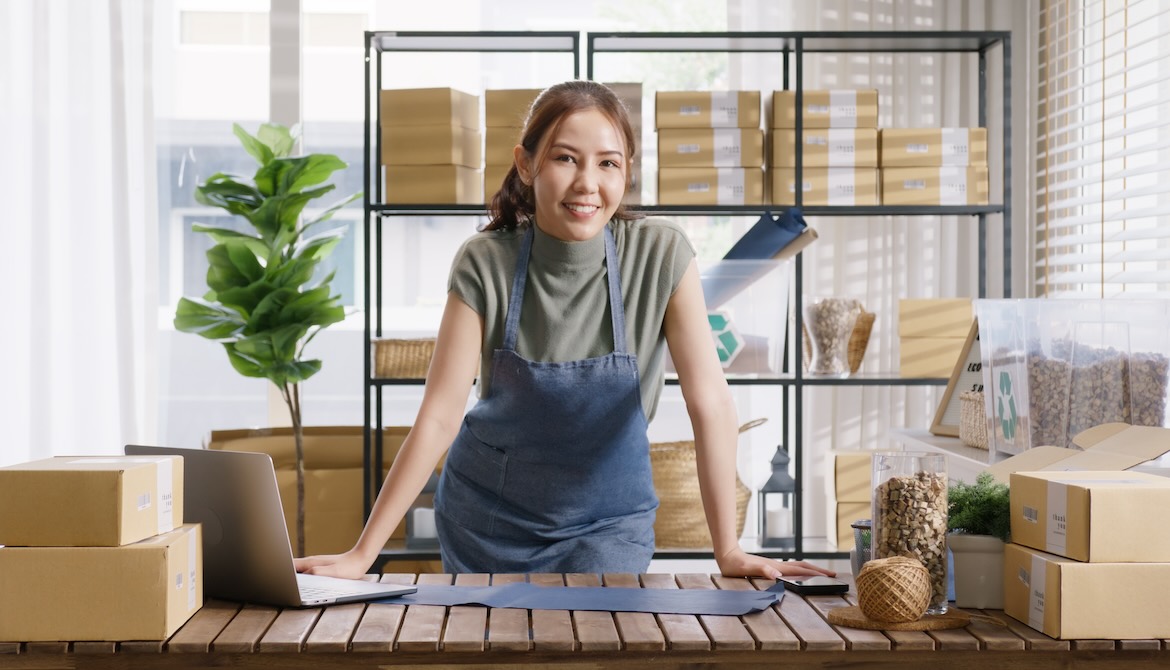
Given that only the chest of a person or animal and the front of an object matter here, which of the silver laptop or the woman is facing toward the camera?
the woman

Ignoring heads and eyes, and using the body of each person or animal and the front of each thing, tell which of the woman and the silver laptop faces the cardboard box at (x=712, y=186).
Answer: the silver laptop

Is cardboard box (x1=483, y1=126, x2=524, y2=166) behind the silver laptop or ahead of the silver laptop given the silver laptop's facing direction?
ahead

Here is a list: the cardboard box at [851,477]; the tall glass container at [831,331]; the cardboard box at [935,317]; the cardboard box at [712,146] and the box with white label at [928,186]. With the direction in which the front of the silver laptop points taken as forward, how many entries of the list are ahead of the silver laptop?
5

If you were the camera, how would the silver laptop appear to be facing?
facing away from the viewer and to the right of the viewer

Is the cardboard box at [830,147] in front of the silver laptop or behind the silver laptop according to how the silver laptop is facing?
in front

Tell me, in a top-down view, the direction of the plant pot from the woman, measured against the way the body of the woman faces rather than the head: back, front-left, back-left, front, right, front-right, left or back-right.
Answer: front-left

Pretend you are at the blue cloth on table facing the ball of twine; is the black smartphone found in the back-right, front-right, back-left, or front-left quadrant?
front-left

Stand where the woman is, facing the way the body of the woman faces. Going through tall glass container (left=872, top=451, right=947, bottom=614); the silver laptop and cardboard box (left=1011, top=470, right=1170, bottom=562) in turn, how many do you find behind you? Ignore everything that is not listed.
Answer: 0

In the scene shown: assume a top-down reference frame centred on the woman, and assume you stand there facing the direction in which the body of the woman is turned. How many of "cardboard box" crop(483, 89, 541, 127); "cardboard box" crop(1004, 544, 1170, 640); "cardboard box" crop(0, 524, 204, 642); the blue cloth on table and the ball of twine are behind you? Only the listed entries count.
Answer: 1

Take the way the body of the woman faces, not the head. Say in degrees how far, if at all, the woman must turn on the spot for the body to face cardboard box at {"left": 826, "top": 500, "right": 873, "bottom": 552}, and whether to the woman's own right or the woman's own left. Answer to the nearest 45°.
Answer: approximately 135° to the woman's own left

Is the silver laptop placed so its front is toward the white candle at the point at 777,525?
yes

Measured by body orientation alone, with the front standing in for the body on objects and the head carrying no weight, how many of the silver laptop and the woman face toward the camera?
1

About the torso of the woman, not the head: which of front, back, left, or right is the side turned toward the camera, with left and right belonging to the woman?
front

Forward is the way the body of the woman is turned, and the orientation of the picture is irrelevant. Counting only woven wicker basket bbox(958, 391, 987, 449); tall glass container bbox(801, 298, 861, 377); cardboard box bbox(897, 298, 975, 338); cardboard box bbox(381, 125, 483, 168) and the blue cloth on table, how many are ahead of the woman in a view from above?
1

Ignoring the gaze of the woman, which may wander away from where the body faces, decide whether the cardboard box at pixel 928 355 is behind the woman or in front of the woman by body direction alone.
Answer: behind

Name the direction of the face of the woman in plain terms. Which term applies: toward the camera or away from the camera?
toward the camera

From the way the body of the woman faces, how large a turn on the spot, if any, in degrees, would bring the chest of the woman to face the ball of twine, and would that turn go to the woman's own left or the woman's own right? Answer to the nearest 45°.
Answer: approximately 45° to the woman's own left
